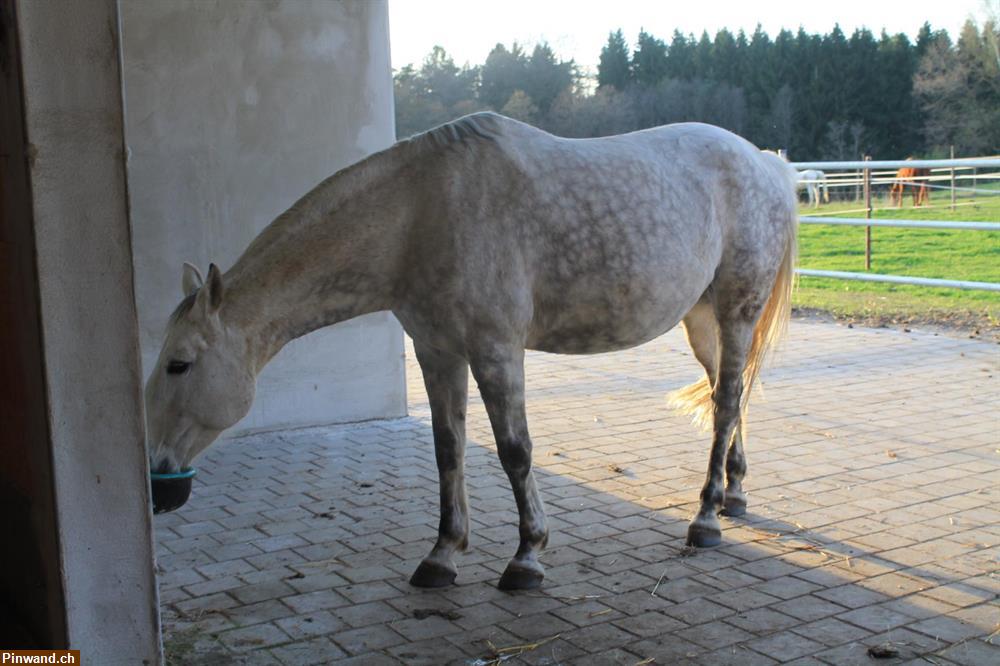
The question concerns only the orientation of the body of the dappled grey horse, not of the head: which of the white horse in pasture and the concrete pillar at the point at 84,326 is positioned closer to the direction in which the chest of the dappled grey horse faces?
the concrete pillar

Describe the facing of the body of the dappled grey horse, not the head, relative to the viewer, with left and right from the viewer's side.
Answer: facing the viewer and to the left of the viewer

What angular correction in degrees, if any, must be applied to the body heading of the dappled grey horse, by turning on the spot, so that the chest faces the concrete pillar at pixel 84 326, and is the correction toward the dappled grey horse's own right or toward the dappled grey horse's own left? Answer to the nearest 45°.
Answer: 0° — it already faces it

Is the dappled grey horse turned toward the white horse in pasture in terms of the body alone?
no
